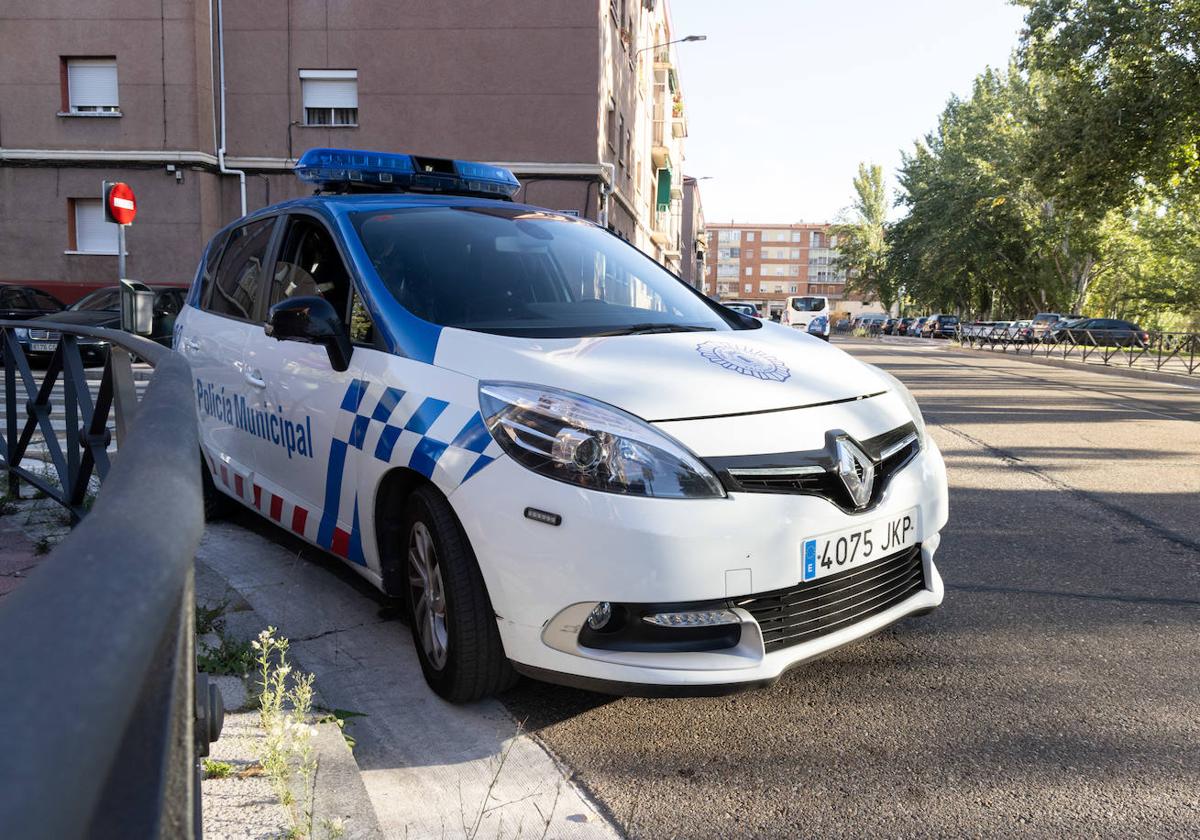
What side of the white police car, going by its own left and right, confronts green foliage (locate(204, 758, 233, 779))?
right

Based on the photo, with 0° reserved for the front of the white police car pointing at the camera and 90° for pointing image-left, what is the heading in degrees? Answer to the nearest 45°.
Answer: approximately 315°

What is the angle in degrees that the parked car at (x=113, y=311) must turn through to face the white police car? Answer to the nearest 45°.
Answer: approximately 45° to its left

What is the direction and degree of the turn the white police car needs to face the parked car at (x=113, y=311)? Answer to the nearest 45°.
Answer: approximately 180°

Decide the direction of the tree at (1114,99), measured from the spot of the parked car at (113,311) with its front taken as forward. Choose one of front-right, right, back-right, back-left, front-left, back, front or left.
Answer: back-left

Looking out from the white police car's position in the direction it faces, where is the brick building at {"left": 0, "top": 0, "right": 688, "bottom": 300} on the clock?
The brick building is roughly at 7 o'clock from the white police car.

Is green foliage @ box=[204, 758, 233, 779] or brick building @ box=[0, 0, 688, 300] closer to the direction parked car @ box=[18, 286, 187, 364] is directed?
the green foliage

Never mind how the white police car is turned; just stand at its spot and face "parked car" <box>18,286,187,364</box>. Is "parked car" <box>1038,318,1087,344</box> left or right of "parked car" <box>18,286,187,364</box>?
right

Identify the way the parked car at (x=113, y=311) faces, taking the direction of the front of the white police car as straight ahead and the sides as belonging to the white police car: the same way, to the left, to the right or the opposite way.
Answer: to the right

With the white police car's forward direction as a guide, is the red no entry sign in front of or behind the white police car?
behind

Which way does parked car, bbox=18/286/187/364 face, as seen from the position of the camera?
facing the viewer and to the left of the viewer
